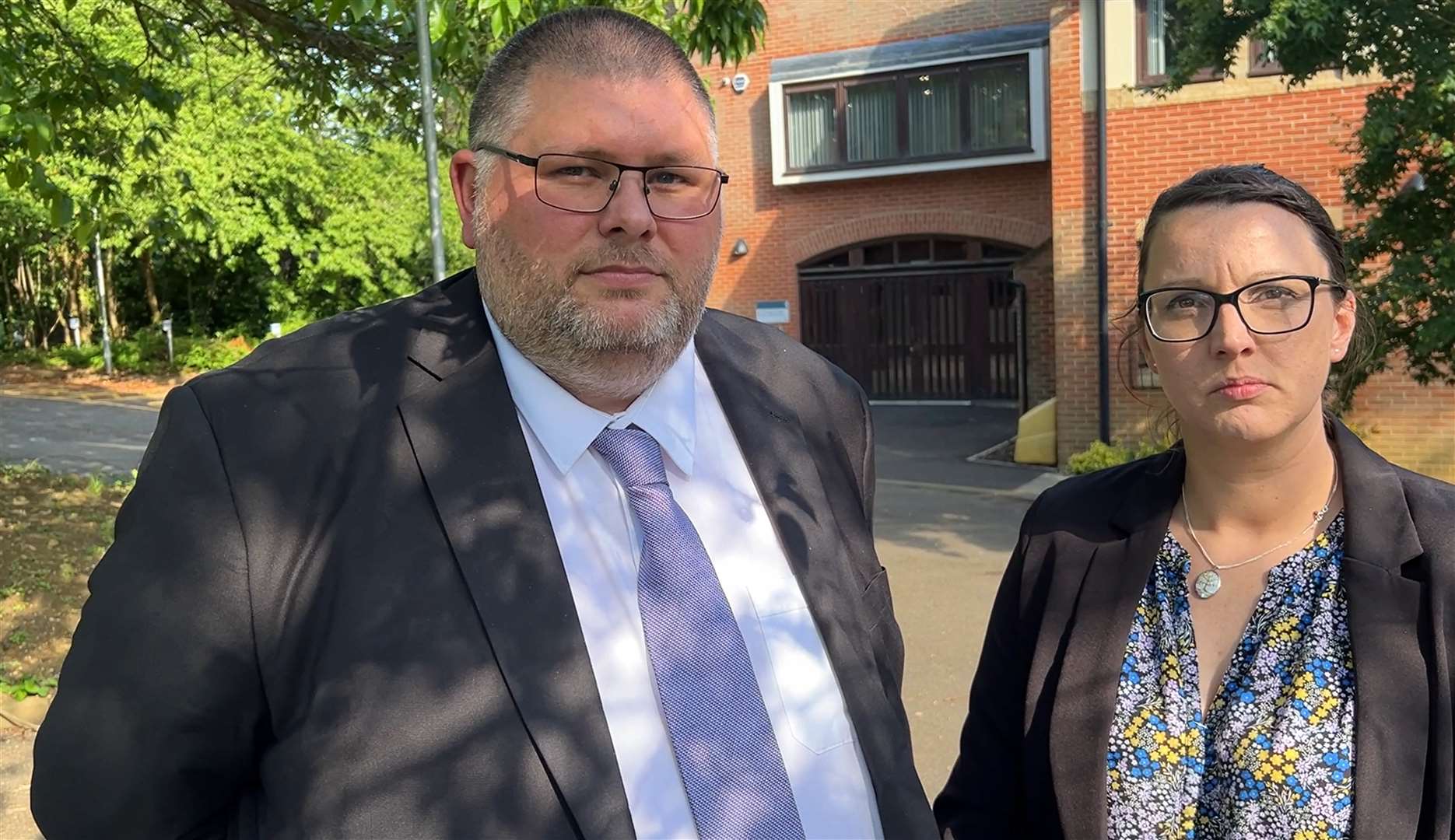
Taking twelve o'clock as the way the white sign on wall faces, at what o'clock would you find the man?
The man is roughly at 12 o'clock from the white sign on wall.

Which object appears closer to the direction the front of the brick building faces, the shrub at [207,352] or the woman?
the woman

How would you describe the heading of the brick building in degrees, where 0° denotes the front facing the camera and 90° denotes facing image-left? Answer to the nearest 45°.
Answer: approximately 0°

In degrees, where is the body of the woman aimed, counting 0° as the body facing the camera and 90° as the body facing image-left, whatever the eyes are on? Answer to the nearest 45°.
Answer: approximately 0°

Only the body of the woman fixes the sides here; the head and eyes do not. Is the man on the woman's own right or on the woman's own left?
on the woman's own right

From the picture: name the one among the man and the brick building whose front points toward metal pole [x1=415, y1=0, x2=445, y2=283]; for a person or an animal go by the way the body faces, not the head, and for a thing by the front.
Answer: the brick building
